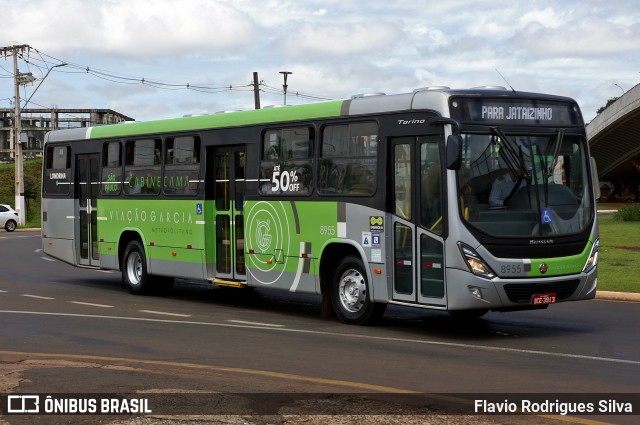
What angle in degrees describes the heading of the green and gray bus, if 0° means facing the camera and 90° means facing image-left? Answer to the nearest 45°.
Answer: approximately 315°
